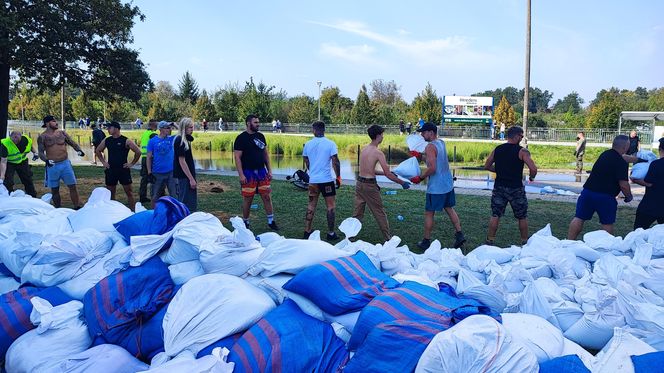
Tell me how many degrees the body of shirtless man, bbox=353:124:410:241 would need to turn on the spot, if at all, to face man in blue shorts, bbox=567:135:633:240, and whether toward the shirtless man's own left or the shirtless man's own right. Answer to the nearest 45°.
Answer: approximately 45° to the shirtless man's own right

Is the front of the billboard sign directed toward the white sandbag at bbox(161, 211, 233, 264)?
yes

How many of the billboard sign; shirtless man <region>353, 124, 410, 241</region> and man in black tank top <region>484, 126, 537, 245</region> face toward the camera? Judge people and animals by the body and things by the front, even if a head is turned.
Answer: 1

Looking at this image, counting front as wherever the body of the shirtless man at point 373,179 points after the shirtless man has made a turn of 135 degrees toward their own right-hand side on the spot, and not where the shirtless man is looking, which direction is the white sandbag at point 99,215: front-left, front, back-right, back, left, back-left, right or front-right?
front-right

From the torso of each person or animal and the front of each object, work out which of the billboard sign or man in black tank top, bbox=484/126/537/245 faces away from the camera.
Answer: the man in black tank top

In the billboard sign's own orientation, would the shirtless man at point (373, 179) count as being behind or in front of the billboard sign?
in front

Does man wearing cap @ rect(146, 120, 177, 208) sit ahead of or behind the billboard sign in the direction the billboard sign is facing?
ahead

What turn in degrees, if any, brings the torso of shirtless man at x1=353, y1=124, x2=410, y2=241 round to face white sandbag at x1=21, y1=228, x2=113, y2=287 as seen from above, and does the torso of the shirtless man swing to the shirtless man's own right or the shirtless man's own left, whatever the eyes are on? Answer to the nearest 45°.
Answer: approximately 180°

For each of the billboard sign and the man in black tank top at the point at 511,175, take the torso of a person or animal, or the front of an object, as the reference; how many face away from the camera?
1

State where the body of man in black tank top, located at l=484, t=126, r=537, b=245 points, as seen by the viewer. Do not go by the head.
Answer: away from the camera

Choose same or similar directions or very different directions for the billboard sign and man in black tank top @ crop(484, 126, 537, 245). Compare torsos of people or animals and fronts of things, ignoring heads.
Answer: very different directions

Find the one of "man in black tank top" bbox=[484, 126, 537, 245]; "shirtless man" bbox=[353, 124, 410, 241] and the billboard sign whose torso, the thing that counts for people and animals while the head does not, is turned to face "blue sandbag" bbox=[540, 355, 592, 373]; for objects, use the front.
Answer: the billboard sign

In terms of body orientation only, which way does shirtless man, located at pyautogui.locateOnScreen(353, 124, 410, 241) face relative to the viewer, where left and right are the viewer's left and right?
facing away from the viewer and to the right of the viewer

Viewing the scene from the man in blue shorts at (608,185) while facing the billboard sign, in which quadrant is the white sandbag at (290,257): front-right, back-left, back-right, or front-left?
back-left

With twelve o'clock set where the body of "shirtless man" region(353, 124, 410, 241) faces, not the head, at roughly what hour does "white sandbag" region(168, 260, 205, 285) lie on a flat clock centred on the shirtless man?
The white sandbag is roughly at 5 o'clock from the shirtless man.

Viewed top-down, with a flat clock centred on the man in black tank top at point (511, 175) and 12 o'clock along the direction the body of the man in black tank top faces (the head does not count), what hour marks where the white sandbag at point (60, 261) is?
The white sandbag is roughly at 7 o'clock from the man in black tank top.

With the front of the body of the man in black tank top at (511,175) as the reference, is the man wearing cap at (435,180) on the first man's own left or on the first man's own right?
on the first man's own left
